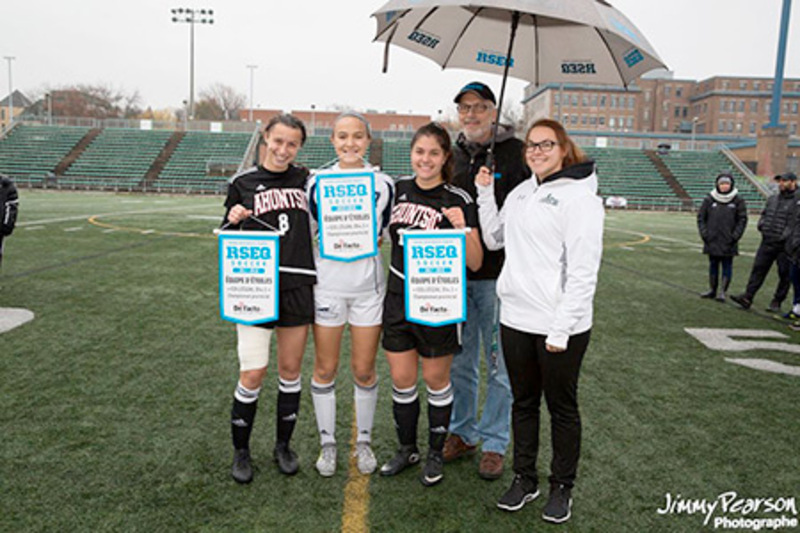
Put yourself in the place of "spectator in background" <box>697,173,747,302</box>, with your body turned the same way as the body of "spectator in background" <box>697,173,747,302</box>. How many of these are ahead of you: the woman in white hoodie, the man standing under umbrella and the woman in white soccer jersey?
3

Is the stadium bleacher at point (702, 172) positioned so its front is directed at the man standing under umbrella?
yes

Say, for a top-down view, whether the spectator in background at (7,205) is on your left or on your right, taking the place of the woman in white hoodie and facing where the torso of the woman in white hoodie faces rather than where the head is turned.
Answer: on your right

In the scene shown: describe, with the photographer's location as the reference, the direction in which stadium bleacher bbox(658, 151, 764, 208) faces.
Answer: facing the viewer

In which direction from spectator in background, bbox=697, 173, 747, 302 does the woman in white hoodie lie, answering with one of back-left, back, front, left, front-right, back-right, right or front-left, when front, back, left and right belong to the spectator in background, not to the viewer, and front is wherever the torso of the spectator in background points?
front

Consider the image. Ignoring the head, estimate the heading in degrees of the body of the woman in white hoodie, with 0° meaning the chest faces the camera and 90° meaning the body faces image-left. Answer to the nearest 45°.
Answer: approximately 45°

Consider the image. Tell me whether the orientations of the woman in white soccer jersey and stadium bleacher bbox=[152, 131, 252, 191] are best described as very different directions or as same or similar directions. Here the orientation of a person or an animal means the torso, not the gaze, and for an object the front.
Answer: same or similar directions

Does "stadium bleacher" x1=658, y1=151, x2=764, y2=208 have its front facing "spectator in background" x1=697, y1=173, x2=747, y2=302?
yes

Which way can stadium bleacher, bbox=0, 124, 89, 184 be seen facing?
toward the camera

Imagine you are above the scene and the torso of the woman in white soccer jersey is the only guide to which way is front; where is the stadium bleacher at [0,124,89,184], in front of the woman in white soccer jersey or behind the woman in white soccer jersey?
behind

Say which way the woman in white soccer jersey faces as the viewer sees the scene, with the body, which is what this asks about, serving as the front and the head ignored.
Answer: toward the camera

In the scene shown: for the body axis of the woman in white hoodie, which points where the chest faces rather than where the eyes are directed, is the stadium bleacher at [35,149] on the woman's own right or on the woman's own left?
on the woman's own right

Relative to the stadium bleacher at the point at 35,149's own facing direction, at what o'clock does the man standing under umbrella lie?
The man standing under umbrella is roughly at 12 o'clock from the stadium bleacher.

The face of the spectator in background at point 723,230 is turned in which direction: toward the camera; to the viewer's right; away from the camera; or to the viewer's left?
toward the camera

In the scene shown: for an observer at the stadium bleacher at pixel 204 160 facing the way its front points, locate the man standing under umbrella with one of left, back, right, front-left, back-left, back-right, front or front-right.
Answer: front
